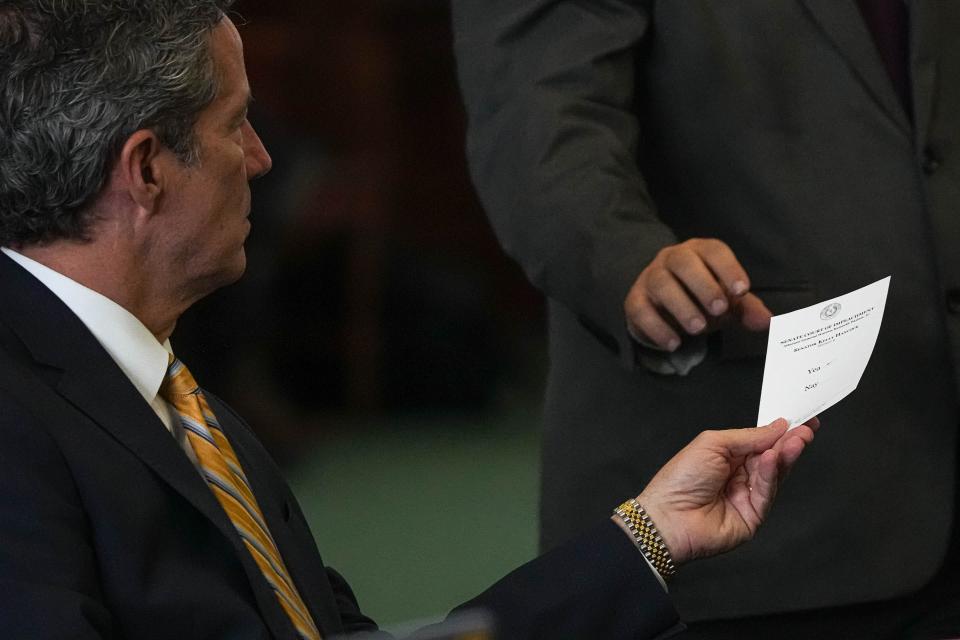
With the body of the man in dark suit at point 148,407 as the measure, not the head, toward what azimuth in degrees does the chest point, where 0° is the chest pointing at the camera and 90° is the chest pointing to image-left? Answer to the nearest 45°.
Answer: approximately 270°

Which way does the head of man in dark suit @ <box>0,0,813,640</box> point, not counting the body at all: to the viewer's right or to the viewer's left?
to the viewer's right
